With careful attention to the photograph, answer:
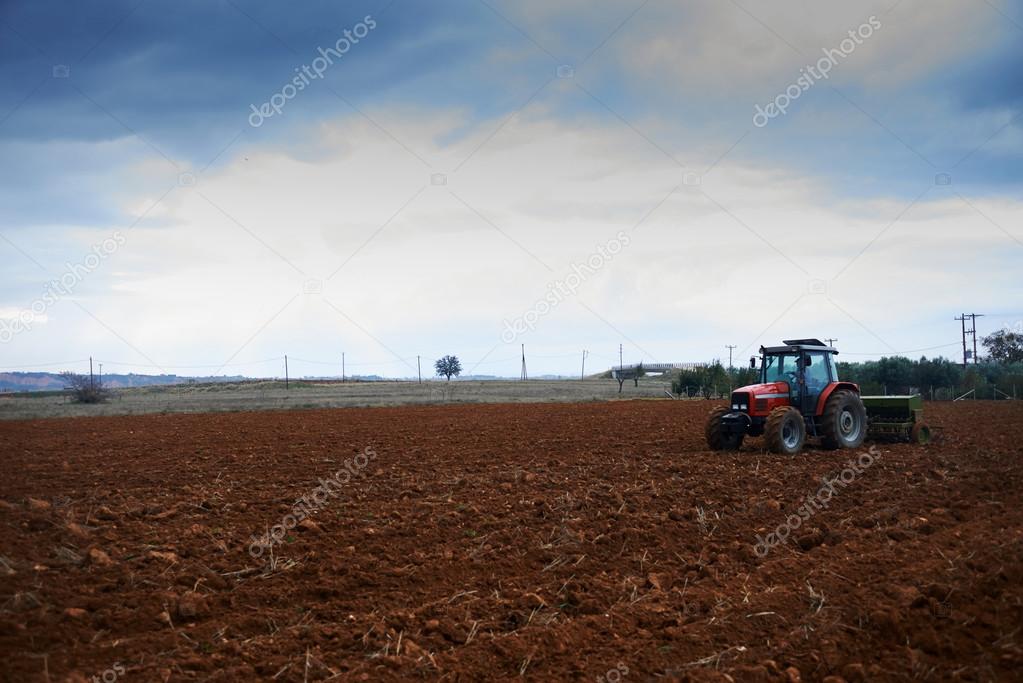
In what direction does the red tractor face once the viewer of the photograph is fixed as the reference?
facing the viewer and to the left of the viewer
